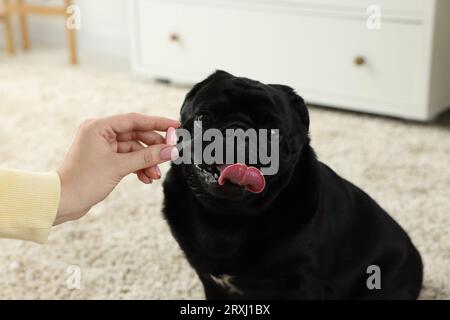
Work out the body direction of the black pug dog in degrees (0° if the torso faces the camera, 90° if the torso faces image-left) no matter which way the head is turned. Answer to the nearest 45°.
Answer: approximately 45°

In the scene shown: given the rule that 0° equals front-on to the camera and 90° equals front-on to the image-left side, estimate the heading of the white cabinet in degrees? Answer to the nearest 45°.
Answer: approximately 45°

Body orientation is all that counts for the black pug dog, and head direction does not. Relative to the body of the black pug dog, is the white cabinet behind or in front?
behind

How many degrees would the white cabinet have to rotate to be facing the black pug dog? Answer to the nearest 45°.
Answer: approximately 45° to its left
